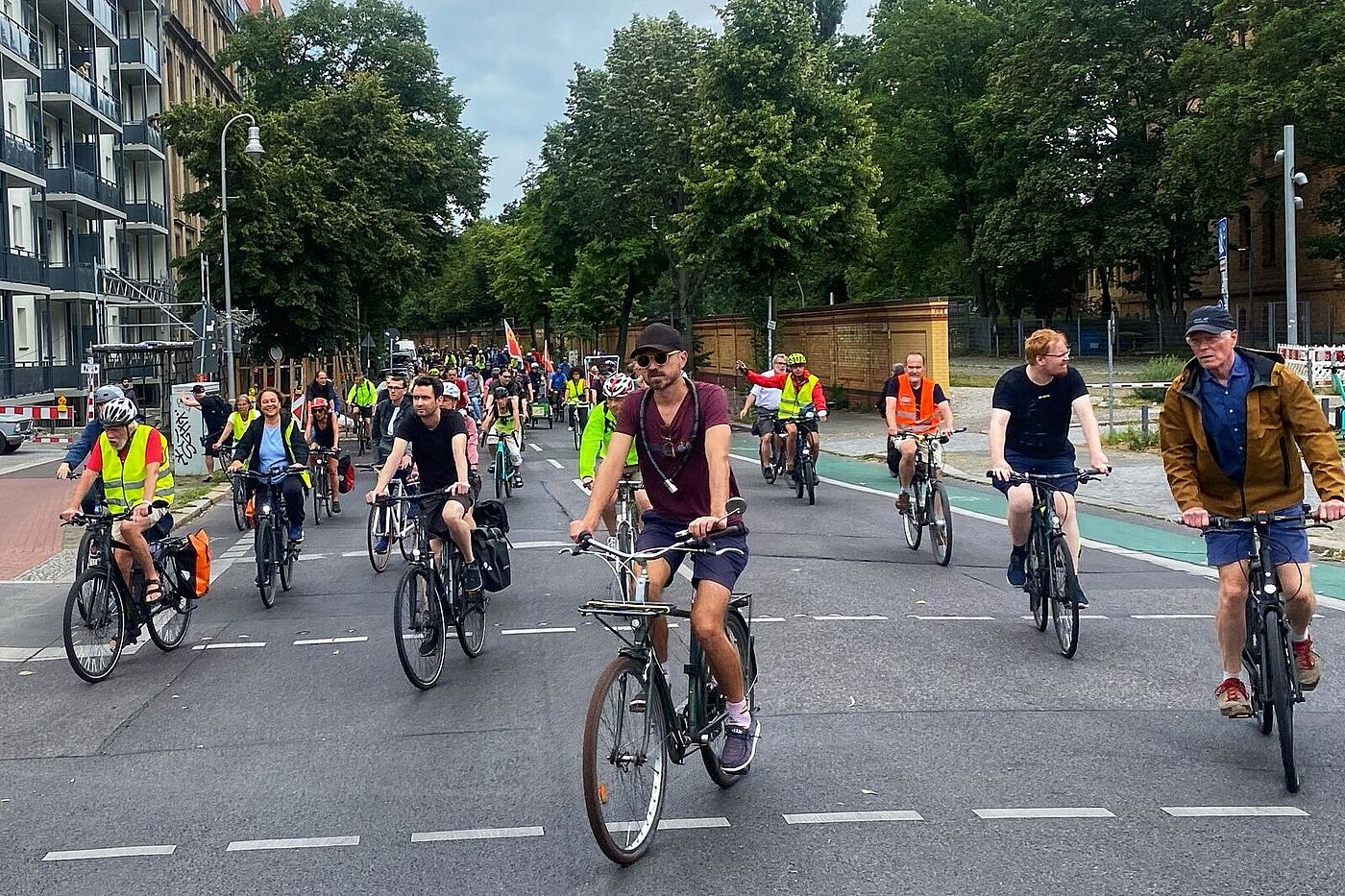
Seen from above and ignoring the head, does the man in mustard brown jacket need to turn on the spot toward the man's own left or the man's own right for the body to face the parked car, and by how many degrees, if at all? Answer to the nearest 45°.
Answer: approximately 135° to the man's own right

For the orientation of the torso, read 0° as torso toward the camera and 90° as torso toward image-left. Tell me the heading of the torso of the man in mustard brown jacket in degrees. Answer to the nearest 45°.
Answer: approximately 0°

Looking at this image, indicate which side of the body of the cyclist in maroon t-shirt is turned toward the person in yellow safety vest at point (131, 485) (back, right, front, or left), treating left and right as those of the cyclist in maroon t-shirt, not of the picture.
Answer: right

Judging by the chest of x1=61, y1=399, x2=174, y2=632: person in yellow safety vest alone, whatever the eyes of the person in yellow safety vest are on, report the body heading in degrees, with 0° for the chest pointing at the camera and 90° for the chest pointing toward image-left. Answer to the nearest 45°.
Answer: approximately 45°

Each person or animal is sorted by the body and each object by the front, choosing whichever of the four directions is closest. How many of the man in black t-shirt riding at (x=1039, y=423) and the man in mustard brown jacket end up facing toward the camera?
2

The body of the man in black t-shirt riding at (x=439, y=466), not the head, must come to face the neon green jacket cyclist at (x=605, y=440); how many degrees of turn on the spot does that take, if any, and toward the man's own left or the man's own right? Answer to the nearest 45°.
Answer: approximately 180°

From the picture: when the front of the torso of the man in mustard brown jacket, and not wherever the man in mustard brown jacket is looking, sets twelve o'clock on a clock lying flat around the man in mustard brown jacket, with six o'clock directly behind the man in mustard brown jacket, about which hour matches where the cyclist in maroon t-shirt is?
The cyclist in maroon t-shirt is roughly at 2 o'clock from the man in mustard brown jacket.

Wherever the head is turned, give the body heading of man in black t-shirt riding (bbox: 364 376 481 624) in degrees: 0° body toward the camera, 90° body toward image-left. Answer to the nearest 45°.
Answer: approximately 45°

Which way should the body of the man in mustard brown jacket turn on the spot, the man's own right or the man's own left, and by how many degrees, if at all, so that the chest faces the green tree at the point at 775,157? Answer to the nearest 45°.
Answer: approximately 180°

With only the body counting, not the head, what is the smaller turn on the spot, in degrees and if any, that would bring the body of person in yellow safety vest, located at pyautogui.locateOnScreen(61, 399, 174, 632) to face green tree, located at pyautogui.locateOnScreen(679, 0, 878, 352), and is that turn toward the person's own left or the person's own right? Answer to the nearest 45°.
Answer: approximately 180°
